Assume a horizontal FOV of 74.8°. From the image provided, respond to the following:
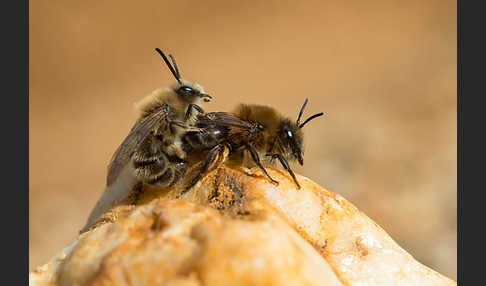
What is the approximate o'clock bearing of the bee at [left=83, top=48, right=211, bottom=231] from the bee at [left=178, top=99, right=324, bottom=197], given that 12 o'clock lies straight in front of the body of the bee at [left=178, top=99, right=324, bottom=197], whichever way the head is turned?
the bee at [left=83, top=48, right=211, bottom=231] is roughly at 6 o'clock from the bee at [left=178, top=99, right=324, bottom=197].

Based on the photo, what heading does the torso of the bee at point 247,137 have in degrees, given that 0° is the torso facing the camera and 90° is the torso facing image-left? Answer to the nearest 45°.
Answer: approximately 270°
